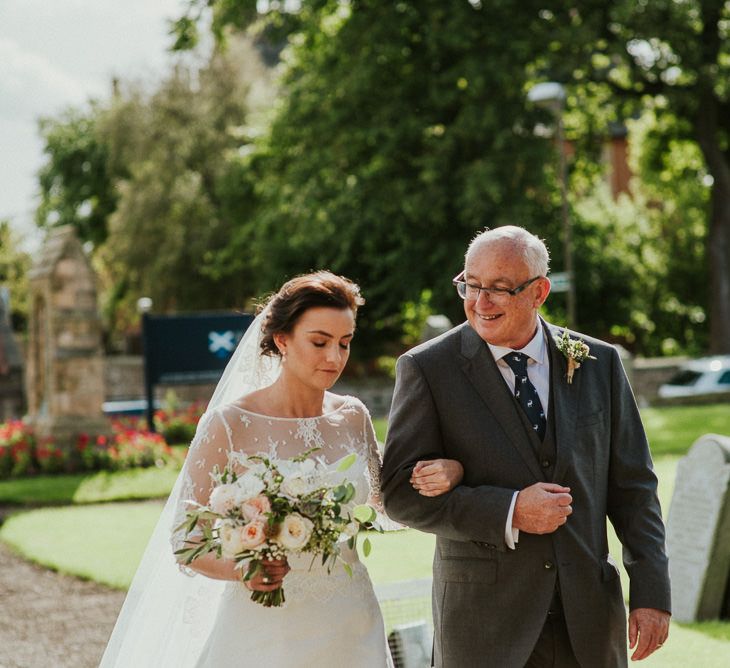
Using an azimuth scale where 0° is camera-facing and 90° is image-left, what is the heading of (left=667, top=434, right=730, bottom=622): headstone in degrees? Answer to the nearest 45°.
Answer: approximately 45°

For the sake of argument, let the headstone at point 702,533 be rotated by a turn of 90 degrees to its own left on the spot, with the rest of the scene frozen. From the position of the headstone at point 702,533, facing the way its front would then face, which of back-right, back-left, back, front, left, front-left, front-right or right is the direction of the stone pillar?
back

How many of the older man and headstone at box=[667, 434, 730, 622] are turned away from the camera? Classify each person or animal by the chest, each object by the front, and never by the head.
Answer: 0

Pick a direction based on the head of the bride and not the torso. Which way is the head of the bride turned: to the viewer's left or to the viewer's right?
to the viewer's right

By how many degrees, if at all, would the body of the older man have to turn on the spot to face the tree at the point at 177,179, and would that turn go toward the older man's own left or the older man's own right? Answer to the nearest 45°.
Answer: approximately 180°

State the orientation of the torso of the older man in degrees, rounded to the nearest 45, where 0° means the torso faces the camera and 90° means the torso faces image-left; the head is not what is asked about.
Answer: approximately 0°

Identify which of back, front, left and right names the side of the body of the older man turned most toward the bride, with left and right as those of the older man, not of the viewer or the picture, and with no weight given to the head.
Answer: right

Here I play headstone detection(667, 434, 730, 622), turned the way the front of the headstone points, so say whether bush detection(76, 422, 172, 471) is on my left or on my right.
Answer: on my right

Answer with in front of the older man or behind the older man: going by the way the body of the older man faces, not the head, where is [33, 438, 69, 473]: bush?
behind

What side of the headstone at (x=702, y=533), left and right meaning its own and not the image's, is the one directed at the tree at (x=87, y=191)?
right

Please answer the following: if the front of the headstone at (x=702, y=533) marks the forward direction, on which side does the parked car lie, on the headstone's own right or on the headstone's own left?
on the headstone's own right

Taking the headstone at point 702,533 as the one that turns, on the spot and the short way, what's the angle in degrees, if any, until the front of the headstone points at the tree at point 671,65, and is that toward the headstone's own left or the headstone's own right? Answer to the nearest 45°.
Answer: approximately 135° to the headstone's own right

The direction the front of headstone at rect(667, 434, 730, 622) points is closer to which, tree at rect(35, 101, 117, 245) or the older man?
the older man
